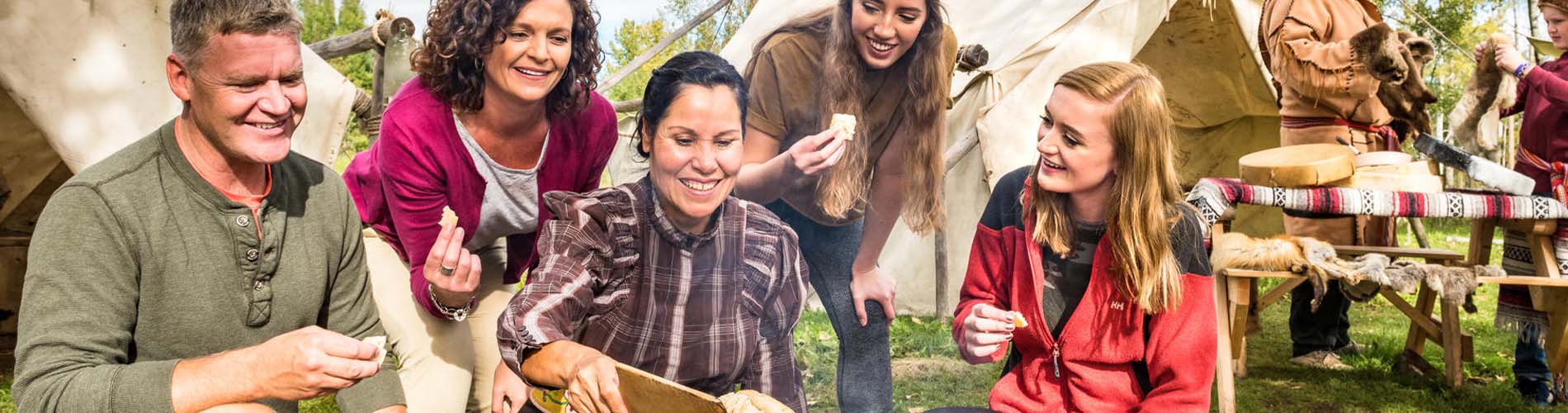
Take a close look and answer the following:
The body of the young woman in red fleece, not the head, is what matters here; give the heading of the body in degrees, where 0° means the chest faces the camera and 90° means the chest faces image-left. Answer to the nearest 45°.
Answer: approximately 45°

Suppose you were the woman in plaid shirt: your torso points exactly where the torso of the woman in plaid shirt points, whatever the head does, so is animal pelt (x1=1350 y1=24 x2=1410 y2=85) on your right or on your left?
on your left

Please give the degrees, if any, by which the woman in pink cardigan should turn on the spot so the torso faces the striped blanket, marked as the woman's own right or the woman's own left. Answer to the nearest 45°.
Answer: approximately 45° to the woman's own left

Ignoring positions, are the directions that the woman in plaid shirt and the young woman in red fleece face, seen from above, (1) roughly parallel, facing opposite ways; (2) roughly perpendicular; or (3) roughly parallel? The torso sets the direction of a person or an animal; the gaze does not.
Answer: roughly perpendicular

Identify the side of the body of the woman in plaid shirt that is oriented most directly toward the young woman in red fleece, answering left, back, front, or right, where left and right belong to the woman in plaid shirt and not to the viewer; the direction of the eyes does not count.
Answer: left

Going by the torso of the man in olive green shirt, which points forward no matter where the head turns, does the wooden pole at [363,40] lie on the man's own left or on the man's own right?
on the man's own left

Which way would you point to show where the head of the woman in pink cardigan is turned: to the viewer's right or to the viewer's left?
to the viewer's right

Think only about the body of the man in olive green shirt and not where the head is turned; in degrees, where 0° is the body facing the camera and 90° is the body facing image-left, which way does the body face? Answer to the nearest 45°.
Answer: approximately 315°

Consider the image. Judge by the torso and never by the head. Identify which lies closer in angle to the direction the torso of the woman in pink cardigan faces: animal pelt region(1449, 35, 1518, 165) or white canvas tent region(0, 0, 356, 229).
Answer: the animal pelt
